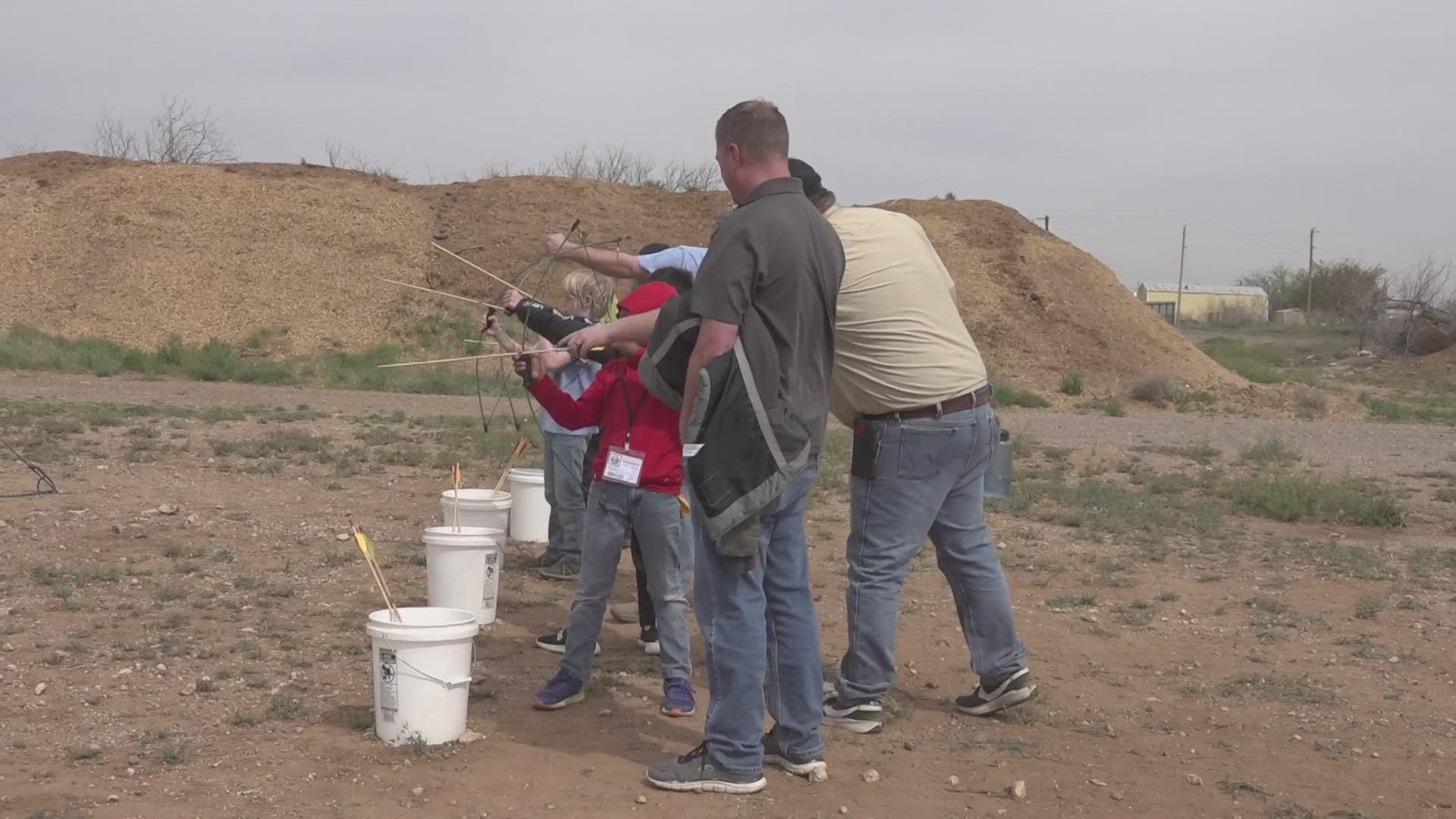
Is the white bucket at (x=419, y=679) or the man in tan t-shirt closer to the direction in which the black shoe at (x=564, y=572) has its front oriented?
the white bucket

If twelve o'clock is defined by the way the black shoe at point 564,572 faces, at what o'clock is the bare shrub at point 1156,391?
The bare shrub is roughly at 4 o'clock from the black shoe.

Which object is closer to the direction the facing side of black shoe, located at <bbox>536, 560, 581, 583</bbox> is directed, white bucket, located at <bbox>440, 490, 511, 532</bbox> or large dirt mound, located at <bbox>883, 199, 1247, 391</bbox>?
the white bucket

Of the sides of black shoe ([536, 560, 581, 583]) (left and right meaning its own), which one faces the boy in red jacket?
left

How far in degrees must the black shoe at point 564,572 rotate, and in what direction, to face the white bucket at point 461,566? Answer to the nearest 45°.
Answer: approximately 90° to its left

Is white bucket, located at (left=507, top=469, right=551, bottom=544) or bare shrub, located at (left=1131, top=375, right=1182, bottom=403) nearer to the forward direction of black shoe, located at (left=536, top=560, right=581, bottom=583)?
the white bucket

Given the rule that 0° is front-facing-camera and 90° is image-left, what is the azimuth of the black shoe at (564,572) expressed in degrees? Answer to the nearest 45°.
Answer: approximately 90°

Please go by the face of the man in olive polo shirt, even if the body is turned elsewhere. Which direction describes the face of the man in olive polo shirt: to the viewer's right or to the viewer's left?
to the viewer's left

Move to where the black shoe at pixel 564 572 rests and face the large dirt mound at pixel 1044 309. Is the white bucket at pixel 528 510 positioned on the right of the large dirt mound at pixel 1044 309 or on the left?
left

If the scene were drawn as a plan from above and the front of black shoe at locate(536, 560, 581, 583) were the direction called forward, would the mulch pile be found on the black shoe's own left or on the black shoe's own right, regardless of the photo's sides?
on the black shoe's own right

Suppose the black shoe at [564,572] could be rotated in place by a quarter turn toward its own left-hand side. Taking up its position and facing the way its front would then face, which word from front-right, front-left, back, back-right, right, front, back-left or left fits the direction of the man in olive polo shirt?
front
